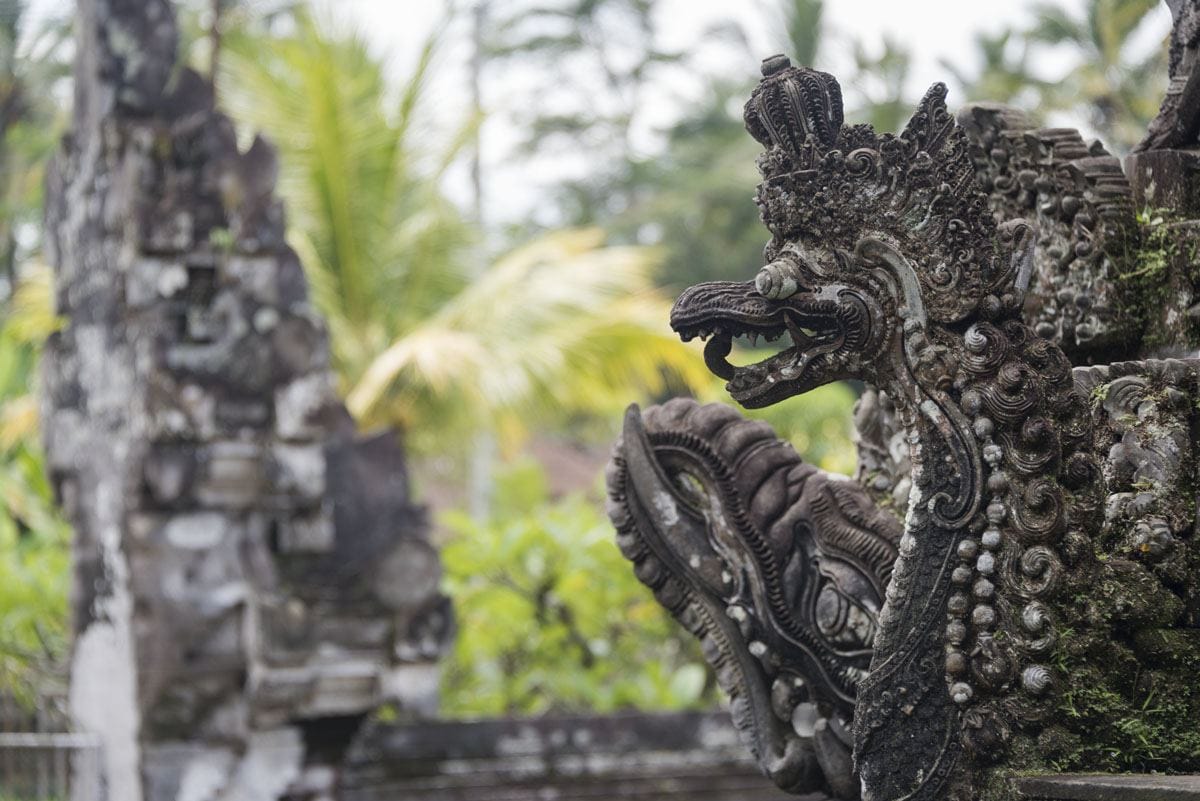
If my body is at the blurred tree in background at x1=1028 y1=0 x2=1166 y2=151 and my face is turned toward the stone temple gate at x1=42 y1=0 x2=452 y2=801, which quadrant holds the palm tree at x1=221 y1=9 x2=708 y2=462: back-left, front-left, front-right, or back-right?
front-right

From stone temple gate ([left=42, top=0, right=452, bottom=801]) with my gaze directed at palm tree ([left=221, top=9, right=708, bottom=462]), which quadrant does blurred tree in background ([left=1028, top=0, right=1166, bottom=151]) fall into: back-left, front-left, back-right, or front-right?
front-right

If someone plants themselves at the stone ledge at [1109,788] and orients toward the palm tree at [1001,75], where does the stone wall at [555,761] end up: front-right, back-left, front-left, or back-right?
front-left

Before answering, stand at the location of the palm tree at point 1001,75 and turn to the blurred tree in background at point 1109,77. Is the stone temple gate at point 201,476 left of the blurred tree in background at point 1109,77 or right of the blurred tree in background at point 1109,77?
right

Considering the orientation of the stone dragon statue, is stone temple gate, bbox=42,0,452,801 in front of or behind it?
in front

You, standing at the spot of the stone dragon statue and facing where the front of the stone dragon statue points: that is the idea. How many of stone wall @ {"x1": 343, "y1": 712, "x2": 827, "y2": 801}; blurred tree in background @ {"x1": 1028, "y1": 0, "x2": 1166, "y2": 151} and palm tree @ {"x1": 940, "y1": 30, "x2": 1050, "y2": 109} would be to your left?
0

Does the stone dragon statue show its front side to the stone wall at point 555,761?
no

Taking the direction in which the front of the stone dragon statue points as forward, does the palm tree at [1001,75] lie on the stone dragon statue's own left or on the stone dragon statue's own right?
on the stone dragon statue's own right

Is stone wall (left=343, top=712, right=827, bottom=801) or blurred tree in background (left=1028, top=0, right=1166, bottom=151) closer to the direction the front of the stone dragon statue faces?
the stone wall

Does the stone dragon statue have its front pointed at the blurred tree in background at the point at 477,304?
no

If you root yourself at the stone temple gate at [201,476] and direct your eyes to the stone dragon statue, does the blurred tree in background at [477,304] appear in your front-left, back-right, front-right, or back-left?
back-left

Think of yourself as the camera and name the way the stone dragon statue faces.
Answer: facing to the left of the viewer

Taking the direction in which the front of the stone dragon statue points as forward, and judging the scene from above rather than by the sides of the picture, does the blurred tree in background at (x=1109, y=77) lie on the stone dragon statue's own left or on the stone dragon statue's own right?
on the stone dragon statue's own right

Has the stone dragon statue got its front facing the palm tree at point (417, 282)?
no
